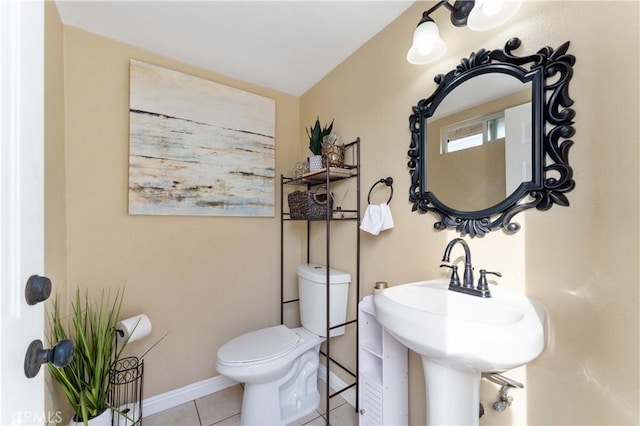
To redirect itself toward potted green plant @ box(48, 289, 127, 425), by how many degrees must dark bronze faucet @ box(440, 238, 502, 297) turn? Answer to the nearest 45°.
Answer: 0° — it already faces it

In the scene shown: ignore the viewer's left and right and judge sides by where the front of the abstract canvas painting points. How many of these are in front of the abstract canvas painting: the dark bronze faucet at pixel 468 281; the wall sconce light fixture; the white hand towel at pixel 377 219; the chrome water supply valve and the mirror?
5

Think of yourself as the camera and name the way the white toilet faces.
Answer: facing the viewer and to the left of the viewer

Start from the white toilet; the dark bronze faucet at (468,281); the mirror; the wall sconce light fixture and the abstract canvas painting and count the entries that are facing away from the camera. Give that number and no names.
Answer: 0

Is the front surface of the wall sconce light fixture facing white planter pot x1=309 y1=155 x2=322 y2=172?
no

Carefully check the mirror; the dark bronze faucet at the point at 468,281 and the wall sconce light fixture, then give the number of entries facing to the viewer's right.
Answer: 0

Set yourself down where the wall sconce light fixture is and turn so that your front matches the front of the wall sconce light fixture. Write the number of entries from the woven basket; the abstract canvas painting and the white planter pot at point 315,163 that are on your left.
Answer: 0

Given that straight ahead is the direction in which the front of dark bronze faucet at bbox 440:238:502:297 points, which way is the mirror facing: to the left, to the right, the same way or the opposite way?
the same way

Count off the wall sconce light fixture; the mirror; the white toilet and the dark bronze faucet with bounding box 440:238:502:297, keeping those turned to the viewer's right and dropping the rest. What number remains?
0

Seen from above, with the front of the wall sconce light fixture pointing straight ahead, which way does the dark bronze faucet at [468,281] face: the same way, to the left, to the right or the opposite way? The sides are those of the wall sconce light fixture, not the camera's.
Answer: the same way

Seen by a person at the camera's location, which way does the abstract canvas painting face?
facing the viewer and to the right of the viewer
